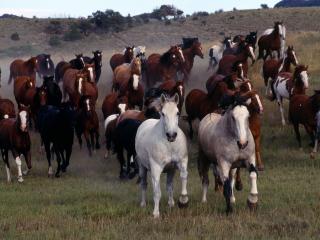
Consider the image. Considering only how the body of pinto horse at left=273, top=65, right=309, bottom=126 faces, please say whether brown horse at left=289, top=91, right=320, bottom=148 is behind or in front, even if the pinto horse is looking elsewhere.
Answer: in front

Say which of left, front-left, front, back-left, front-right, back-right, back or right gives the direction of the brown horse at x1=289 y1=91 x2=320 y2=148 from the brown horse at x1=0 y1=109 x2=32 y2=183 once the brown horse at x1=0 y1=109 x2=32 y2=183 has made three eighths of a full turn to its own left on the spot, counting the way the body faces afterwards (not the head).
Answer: right

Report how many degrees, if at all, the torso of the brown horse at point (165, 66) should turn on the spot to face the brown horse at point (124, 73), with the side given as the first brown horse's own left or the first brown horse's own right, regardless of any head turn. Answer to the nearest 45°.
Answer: approximately 90° to the first brown horse's own right

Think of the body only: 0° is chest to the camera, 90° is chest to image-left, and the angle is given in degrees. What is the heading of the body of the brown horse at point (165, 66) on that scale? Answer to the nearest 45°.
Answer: approximately 315°

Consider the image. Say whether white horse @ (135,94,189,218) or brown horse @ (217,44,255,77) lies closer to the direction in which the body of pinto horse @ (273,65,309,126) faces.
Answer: the white horse

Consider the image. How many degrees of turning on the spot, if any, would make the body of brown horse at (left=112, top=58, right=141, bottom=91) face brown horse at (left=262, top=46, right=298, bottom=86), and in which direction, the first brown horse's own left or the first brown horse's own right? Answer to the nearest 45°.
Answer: approximately 45° to the first brown horse's own left

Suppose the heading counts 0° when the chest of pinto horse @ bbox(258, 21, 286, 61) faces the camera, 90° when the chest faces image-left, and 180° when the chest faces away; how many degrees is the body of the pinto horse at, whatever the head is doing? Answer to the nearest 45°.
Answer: approximately 315°

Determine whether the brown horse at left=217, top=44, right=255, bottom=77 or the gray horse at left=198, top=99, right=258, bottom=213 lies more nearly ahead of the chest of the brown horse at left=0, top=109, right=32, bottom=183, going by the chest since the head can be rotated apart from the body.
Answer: the gray horse

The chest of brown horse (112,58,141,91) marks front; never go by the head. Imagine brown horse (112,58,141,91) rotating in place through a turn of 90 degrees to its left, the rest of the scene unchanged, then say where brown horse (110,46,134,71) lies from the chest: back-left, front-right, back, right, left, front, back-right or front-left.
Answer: front-left

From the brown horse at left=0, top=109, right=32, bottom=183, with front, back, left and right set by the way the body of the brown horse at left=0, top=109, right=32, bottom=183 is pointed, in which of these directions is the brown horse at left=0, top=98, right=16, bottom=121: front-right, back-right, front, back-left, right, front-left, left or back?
back-left

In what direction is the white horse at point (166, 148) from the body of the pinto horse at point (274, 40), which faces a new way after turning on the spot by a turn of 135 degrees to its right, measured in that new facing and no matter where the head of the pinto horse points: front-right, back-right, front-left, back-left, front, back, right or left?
left

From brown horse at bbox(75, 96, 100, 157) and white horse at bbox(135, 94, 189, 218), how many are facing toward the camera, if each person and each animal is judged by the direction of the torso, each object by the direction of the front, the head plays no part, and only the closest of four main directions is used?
2
